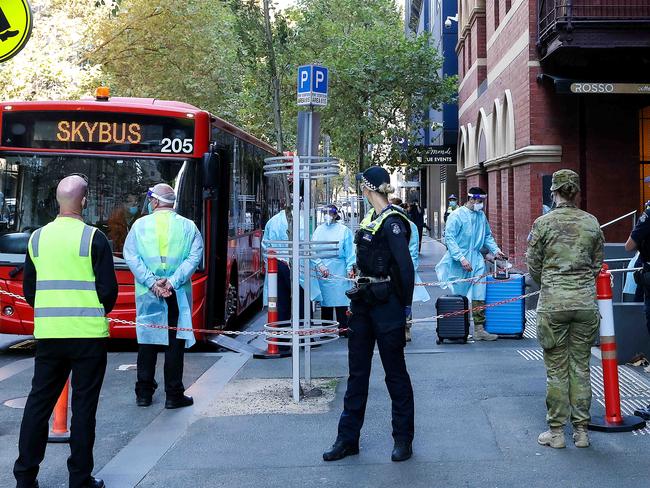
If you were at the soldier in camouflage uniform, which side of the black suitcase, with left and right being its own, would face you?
front

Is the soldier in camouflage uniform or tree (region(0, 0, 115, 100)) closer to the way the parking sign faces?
the soldier in camouflage uniform

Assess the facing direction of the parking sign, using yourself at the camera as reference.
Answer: facing the viewer

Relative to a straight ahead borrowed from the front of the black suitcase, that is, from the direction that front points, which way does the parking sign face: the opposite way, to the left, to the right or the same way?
the same way

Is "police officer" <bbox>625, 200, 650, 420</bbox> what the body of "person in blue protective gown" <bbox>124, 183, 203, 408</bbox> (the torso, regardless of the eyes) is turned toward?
no

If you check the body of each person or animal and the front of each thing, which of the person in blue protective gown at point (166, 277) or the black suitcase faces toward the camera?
the black suitcase

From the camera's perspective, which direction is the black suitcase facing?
toward the camera

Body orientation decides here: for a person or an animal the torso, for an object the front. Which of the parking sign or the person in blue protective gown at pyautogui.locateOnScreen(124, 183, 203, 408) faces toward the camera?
the parking sign

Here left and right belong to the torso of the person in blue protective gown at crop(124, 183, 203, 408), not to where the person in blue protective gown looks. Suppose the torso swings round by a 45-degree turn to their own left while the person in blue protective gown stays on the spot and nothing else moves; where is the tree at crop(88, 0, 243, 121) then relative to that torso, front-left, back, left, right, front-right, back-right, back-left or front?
front-right

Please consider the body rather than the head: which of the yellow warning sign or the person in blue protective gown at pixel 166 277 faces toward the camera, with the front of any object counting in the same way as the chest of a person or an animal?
the yellow warning sign

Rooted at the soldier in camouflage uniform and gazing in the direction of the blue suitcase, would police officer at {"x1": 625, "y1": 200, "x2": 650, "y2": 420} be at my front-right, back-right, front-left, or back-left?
front-right

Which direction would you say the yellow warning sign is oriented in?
toward the camera

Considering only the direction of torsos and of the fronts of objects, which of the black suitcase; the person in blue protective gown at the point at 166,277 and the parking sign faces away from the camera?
the person in blue protective gown

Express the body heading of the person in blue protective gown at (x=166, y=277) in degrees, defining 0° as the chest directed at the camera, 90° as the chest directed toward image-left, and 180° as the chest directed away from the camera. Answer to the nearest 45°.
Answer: approximately 180°

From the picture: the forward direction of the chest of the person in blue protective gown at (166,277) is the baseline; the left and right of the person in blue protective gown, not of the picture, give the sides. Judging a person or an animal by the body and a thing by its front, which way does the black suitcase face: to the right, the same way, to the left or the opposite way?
the opposite way
